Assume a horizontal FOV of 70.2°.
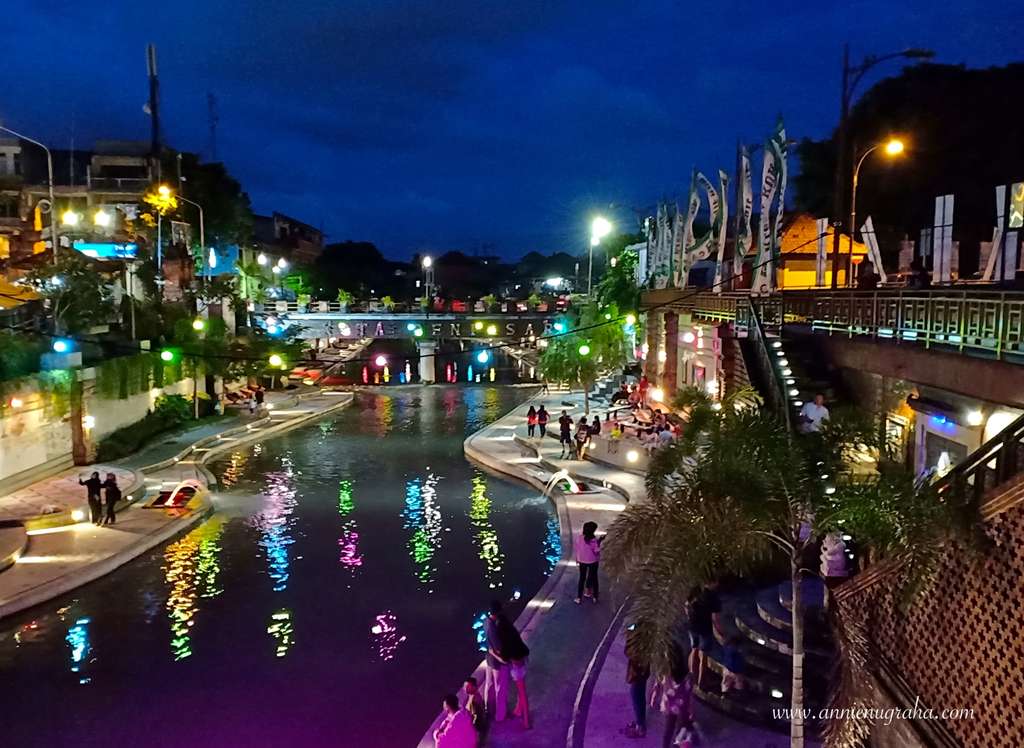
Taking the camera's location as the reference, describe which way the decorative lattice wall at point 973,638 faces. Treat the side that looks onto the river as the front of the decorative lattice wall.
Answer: facing the viewer and to the left of the viewer

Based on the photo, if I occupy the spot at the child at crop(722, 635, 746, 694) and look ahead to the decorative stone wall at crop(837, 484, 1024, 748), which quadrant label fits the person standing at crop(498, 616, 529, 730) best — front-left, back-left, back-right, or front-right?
back-right

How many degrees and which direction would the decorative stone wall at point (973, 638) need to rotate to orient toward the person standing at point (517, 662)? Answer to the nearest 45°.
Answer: approximately 45° to its right

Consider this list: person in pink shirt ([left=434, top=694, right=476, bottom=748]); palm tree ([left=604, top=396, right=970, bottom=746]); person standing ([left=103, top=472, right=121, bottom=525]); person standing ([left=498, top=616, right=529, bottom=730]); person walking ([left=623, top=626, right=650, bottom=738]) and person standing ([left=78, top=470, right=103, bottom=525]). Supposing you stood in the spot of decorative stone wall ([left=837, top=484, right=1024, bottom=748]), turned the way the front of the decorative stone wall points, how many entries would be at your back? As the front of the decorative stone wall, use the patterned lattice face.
0

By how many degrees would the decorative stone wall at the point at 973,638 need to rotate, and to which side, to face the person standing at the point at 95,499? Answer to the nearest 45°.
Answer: approximately 45° to its right

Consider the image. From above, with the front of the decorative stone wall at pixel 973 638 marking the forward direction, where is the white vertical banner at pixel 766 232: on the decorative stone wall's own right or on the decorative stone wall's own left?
on the decorative stone wall's own right

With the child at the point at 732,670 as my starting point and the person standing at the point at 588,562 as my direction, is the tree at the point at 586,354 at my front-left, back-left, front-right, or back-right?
front-right

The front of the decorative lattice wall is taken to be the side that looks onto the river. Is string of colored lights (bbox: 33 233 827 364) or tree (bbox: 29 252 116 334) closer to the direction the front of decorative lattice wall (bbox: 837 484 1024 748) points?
the tree

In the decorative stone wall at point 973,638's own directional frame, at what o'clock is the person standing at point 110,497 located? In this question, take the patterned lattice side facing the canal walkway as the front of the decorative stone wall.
The person standing is roughly at 2 o'clock from the decorative stone wall.

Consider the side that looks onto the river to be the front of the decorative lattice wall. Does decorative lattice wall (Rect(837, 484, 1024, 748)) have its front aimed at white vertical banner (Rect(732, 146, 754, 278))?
no

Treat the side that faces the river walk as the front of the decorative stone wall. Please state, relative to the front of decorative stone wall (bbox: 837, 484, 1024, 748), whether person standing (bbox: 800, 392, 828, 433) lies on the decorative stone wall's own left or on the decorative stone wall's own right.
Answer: on the decorative stone wall's own right

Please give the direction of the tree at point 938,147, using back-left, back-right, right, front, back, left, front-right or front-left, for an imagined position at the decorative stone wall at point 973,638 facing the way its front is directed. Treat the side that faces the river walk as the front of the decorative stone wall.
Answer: back-right

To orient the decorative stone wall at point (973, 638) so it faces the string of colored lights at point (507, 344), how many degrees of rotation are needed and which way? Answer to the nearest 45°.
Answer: approximately 90° to its right
